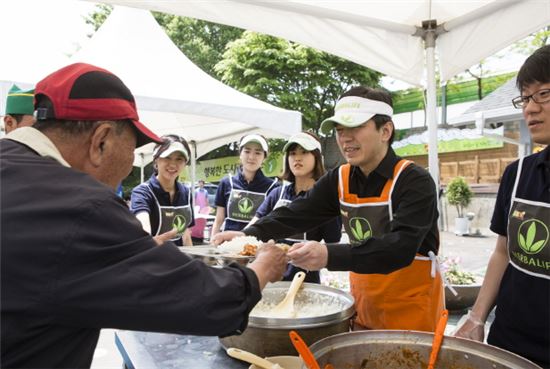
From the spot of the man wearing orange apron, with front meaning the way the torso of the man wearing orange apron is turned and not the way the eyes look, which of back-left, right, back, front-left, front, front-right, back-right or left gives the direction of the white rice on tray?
front-right

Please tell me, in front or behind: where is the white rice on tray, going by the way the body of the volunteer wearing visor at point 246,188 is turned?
in front

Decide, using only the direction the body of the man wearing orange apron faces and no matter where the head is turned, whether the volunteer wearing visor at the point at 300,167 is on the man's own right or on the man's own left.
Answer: on the man's own right

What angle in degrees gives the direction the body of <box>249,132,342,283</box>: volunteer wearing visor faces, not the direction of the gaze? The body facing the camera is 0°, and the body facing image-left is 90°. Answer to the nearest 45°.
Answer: approximately 45°

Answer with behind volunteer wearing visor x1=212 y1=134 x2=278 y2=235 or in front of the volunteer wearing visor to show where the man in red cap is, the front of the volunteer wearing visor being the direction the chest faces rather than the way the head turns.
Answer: in front

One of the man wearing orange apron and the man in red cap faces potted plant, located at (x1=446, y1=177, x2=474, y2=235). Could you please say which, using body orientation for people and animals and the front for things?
the man in red cap

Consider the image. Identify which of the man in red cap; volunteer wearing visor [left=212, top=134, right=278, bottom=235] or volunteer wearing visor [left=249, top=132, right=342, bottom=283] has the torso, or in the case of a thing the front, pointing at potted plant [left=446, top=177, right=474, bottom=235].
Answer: the man in red cap

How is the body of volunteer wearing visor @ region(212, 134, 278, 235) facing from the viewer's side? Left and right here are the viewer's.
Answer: facing the viewer

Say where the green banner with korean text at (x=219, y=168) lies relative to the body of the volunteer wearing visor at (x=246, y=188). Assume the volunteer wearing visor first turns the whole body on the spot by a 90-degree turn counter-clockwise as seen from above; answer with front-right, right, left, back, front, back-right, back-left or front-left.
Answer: left

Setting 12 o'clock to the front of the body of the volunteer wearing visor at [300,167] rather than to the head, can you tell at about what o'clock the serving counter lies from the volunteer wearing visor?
The serving counter is roughly at 11 o'clock from the volunteer wearing visor.

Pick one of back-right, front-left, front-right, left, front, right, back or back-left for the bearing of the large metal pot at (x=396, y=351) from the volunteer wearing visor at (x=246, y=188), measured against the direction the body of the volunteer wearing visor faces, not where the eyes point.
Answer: front

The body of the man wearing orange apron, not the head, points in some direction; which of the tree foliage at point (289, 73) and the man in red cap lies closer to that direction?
the man in red cap

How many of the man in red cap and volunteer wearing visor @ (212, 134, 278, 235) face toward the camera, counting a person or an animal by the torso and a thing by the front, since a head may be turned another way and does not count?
1

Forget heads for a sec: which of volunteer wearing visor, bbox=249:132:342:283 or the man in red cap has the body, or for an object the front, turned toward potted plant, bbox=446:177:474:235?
the man in red cap

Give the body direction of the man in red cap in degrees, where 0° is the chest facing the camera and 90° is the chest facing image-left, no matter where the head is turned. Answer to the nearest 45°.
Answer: approximately 225°

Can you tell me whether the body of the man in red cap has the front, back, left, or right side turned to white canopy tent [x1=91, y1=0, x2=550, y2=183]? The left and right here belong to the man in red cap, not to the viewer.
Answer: front
